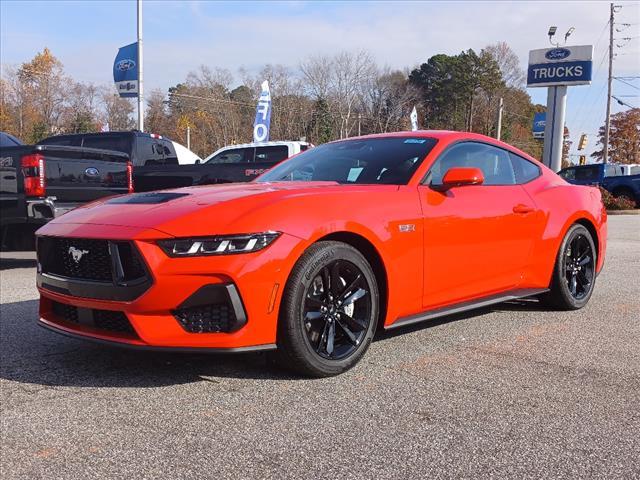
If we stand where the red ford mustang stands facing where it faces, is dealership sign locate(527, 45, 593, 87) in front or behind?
behind

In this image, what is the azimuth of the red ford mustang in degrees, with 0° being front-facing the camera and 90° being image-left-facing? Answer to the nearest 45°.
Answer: approximately 45°

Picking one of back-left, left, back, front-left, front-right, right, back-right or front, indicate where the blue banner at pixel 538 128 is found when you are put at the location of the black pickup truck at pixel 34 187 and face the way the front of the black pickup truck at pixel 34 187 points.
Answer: right

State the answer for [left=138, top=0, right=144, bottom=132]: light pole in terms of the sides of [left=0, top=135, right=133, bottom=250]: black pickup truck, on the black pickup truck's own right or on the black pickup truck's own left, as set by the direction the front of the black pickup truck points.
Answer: on the black pickup truck's own right

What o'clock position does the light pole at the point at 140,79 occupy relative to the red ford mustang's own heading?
The light pole is roughly at 4 o'clock from the red ford mustang.

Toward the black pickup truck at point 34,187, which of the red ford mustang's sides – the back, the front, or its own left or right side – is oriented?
right

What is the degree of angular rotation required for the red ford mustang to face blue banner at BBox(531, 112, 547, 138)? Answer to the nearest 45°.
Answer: approximately 135° to its right

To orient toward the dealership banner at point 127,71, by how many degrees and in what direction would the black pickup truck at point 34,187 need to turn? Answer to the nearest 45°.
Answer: approximately 45° to its right

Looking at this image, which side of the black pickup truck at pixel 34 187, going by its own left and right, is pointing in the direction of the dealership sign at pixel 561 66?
right
